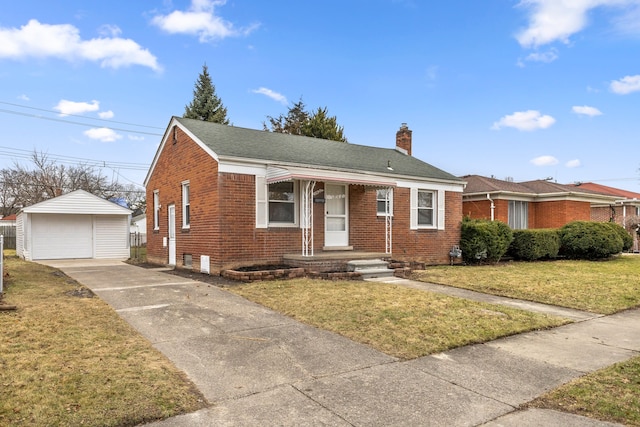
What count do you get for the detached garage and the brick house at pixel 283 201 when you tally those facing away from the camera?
0

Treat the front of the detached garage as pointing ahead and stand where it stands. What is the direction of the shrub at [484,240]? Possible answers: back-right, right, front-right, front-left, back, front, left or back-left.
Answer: front-left

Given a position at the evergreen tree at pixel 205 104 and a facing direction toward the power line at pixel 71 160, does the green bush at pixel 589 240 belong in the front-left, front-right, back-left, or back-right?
back-left

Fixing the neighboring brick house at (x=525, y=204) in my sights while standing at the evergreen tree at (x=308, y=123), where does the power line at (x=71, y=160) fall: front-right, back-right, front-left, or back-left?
back-right

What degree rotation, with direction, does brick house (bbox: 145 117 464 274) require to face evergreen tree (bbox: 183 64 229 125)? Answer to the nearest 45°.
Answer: approximately 135° to its left

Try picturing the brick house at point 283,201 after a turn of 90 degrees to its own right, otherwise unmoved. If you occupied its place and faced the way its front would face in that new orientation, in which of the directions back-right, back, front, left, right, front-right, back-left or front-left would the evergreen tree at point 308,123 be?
back-right

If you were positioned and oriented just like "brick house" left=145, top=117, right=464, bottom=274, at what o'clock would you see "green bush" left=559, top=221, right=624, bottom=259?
The green bush is roughly at 10 o'clock from the brick house.

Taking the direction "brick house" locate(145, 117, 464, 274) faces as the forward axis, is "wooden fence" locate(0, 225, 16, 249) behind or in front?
behind

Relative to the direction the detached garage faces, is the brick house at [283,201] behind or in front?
in front

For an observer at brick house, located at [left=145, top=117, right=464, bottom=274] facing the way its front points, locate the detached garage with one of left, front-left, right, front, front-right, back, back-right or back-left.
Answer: back

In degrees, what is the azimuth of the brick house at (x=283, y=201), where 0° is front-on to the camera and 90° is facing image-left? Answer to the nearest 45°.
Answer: approximately 315°
